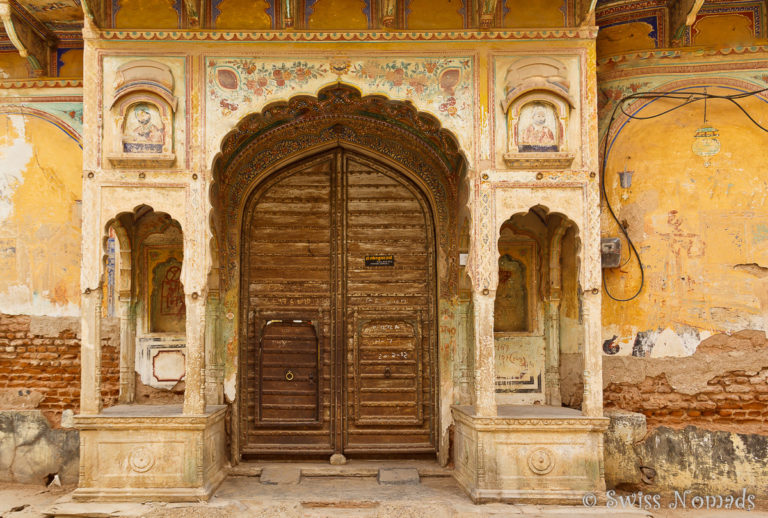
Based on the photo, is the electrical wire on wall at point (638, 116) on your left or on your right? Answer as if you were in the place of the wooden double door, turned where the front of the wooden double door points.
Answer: on your left

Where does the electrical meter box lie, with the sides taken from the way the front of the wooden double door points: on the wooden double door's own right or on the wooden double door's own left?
on the wooden double door's own left

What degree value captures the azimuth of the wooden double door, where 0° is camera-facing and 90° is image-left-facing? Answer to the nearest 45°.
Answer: approximately 0°

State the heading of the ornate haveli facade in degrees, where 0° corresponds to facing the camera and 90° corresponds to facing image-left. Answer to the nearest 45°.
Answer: approximately 0°
